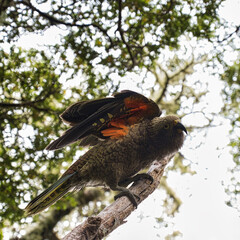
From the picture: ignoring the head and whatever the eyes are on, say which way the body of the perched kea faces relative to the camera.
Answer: to the viewer's right
